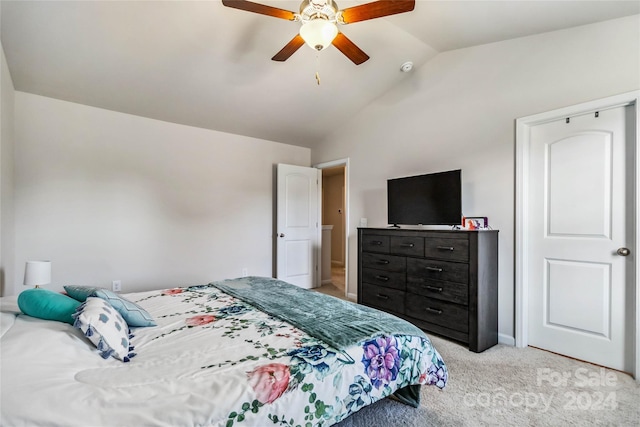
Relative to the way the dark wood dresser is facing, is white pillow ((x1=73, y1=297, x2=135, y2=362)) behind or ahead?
ahead

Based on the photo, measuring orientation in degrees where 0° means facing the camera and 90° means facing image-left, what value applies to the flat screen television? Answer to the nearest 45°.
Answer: approximately 45°

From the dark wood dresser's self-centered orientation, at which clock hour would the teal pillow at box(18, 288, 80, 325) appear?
The teal pillow is roughly at 12 o'clock from the dark wood dresser.

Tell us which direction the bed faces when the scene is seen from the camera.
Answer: facing away from the viewer and to the right of the viewer
